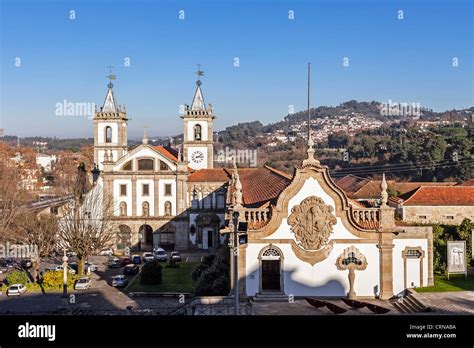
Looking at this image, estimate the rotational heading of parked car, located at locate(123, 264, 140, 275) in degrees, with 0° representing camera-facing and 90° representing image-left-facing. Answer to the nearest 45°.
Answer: approximately 45°

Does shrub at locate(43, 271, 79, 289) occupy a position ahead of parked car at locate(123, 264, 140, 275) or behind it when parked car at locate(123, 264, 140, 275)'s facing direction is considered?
ahead

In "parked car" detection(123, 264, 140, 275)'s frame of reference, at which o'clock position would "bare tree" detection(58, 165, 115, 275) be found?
The bare tree is roughly at 2 o'clock from the parked car.

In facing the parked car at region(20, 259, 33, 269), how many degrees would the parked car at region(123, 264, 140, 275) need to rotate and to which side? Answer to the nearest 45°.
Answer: approximately 90° to its right

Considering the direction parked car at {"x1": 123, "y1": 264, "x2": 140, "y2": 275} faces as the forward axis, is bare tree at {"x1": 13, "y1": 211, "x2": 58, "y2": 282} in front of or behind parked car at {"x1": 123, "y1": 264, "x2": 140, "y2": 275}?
in front

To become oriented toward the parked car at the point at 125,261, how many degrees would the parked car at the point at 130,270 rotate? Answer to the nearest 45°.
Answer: approximately 135° to its right

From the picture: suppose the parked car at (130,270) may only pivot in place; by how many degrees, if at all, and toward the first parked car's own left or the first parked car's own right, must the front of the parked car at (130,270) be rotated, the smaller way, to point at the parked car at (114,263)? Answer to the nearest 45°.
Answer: approximately 135° to the first parked car's own right
